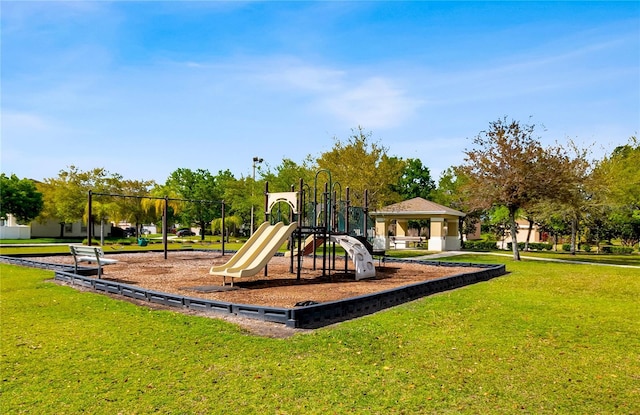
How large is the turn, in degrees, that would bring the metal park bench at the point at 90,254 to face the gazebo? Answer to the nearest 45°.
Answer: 0° — it already faces it

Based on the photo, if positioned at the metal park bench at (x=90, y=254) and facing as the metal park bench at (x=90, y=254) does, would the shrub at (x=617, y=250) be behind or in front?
in front

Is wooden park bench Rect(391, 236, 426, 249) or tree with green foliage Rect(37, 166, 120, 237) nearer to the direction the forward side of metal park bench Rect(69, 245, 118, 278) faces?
the wooden park bench

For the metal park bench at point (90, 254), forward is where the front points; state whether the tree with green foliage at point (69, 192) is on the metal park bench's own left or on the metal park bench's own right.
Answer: on the metal park bench's own left

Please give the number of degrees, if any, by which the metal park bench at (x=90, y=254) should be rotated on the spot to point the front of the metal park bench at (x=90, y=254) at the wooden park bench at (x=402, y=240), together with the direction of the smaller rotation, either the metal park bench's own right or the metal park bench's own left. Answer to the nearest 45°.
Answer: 0° — it already faces it

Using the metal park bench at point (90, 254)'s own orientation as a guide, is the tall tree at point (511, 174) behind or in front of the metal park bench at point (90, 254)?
in front

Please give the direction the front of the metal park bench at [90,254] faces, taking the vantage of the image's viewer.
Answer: facing away from the viewer and to the right of the viewer

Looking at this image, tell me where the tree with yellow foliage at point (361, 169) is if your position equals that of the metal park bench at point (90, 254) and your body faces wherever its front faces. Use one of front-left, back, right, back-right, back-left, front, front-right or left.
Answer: front

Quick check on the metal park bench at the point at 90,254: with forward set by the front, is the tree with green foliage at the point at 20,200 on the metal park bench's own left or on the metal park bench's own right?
on the metal park bench's own left

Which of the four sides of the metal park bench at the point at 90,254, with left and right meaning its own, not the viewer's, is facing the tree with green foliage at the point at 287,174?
front
